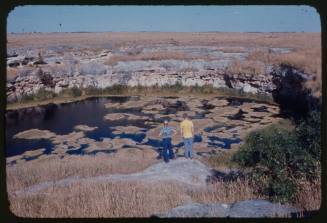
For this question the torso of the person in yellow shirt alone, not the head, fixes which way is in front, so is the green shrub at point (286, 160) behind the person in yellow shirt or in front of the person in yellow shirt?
behind

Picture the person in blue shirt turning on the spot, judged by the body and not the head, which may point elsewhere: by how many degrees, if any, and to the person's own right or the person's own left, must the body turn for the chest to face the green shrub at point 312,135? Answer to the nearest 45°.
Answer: approximately 135° to the person's own right

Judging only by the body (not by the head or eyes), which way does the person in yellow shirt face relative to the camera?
away from the camera

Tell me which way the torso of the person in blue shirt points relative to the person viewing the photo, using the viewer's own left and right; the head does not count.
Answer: facing away from the viewer

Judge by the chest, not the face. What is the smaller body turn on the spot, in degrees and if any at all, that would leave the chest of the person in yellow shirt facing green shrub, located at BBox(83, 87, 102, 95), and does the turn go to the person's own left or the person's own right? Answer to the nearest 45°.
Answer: approximately 45° to the person's own left

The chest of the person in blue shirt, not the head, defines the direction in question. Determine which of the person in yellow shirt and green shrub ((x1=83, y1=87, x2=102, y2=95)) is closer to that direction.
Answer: the green shrub

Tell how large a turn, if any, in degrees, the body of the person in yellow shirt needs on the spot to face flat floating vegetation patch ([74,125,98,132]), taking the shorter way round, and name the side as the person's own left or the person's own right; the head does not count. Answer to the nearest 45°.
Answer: approximately 45° to the person's own left

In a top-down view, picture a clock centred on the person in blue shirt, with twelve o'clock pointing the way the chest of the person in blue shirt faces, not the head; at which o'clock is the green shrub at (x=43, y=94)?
The green shrub is roughly at 11 o'clock from the person in blue shirt.

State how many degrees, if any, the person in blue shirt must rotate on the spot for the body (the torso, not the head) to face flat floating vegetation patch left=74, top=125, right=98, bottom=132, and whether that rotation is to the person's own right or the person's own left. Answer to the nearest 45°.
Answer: approximately 45° to the person's own left
